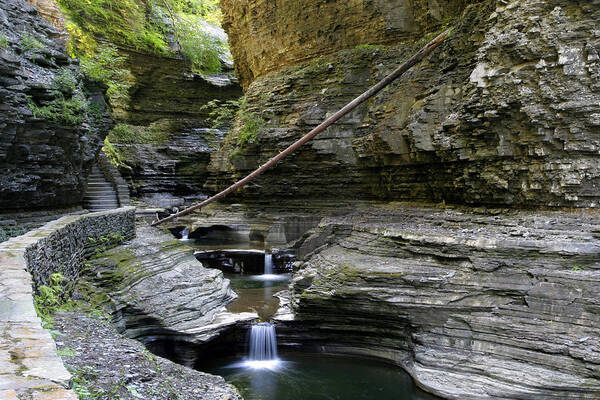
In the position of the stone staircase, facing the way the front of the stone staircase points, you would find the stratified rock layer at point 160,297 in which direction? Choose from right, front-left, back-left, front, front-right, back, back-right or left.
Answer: front

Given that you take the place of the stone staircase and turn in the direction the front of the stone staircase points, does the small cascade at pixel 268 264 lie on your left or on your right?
on your left

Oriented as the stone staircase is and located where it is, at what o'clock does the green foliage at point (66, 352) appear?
The green foliage is roughly at 12 o'clock from the stone staircase.

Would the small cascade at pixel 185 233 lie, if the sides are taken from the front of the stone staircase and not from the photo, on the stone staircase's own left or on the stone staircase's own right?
on the stone staircase's own left

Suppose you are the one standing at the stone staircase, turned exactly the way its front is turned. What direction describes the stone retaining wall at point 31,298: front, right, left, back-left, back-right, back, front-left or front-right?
front

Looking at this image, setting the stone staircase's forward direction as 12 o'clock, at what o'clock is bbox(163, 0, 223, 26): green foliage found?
The green foliage is roughly at 7 o'clock from the stone staircase.

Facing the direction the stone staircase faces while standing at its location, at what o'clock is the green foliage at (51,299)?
The green foliage is roughly at 12 o'clock from the stone staircase.

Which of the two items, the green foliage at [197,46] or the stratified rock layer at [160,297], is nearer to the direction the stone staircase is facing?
the stratified rock layer

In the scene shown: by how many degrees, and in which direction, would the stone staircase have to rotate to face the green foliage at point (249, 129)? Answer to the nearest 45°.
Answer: approximately 90° to its left

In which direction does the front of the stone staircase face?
toward the camera

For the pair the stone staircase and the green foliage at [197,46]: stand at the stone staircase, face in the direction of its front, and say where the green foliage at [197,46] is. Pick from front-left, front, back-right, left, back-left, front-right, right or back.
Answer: back-left

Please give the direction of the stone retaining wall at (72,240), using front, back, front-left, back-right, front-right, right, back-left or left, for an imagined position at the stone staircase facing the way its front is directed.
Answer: front
